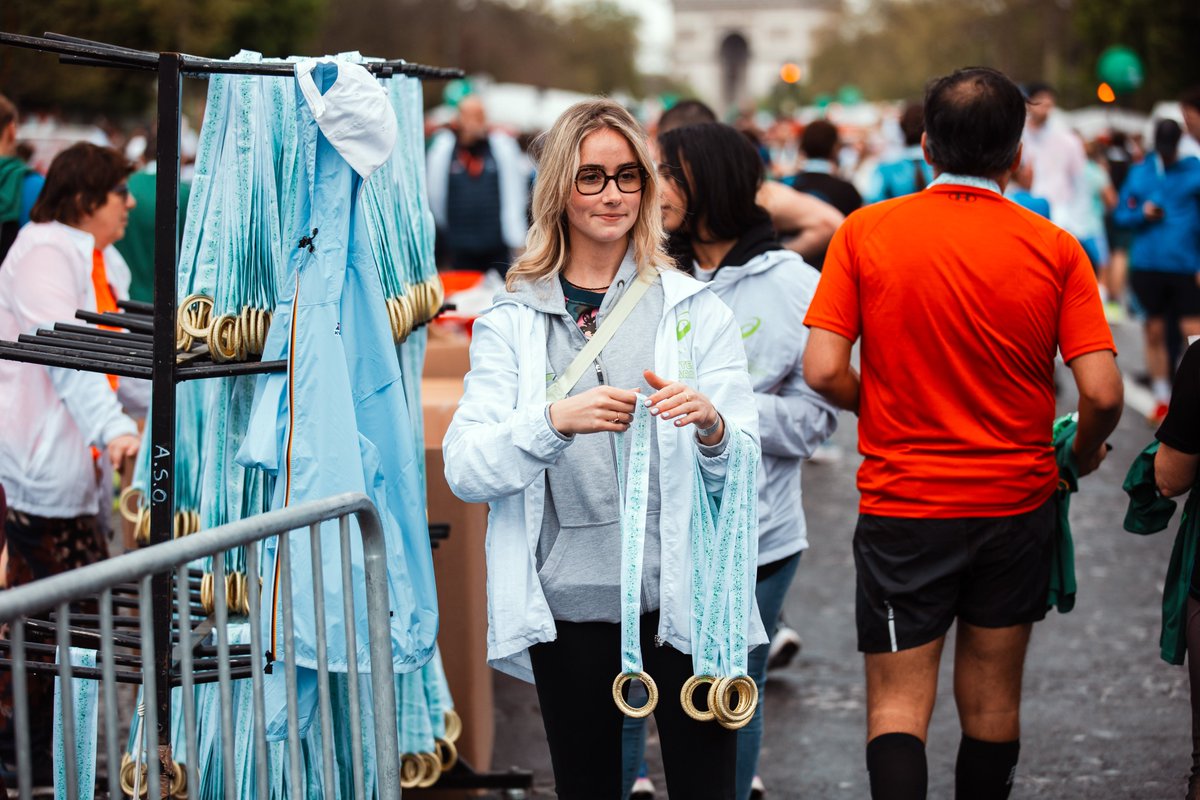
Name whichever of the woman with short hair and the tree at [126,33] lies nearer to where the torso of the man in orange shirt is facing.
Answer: the tree

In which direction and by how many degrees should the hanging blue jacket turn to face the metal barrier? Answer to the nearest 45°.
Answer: approximately 45° to its left

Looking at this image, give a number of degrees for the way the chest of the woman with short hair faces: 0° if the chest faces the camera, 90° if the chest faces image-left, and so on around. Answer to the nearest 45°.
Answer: approximately 270°

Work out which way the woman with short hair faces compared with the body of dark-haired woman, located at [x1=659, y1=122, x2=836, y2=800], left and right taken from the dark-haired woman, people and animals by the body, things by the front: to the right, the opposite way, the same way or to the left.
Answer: the opposite way

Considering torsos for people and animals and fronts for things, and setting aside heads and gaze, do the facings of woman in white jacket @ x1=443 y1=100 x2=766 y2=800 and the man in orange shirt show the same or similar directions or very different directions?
very different directions

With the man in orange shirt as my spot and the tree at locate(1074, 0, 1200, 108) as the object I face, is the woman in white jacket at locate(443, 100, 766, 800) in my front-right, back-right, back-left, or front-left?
back-left

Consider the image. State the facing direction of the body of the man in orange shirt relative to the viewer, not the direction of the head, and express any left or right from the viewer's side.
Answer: facing away from the viewer

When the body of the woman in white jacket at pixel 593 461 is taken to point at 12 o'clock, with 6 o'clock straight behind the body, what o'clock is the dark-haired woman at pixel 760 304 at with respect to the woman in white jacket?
The dark-haired woman is roughly at 7 o'clock from the woman in white jacket.

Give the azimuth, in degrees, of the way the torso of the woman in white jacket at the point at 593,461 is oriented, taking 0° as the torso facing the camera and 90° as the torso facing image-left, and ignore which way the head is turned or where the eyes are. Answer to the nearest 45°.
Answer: approximately 0°

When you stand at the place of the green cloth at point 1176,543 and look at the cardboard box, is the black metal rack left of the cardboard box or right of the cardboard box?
left

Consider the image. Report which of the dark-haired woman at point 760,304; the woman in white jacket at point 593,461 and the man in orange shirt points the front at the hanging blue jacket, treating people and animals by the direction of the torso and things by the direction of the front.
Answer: the dark-haired woman

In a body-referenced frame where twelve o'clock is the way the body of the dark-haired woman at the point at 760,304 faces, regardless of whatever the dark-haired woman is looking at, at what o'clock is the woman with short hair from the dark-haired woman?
The woman with short hair is roughly at 2 o'clock from the dark-haired woman.

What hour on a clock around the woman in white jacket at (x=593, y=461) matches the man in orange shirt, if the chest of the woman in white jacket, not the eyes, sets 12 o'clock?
The man in orange shirt is roughly at 8 o'clock from the woman in white jacket.
